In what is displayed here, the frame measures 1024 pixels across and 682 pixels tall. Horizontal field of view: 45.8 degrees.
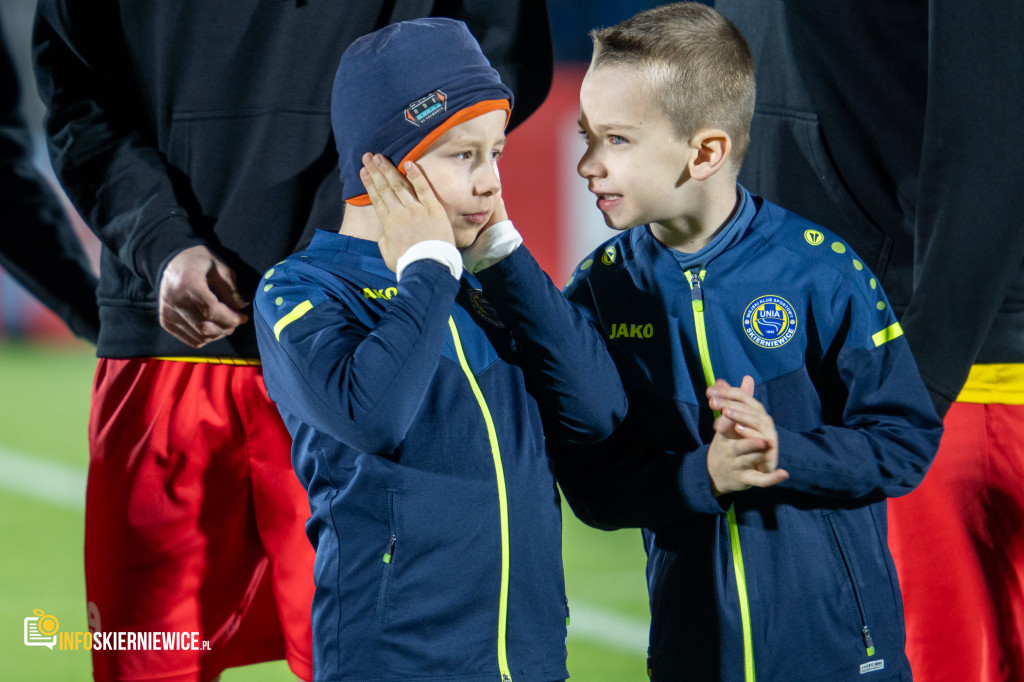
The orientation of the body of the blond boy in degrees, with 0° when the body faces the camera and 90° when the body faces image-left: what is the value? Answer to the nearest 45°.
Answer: approximately 45°

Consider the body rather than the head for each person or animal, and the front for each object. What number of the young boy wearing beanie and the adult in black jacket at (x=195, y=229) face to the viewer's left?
0

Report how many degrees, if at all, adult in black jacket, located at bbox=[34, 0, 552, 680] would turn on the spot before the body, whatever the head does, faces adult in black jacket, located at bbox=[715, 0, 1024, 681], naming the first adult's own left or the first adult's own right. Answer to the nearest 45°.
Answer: approximately 90° to the first adult's own left

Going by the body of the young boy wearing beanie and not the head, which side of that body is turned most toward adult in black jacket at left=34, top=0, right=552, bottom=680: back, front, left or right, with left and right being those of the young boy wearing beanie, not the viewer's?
back

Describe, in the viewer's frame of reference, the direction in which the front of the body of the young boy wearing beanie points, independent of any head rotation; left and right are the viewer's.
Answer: facing the viewer and to the right of the viewer

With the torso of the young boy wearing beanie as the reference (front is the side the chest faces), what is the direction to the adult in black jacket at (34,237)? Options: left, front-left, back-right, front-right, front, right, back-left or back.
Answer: back

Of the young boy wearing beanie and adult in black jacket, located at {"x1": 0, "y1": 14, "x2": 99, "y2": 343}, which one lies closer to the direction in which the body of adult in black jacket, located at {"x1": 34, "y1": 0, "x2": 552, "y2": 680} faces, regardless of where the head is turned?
the young boy wearing beanie
